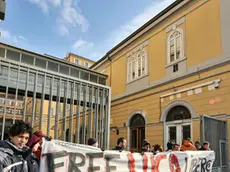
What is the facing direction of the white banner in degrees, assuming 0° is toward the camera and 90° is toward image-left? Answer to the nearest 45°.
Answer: approximately 0°

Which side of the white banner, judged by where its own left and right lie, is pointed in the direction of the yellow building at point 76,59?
back

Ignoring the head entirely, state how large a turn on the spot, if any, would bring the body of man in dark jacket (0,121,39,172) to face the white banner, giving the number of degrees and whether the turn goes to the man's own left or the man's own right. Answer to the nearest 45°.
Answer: approximately 90° to the man's own left
